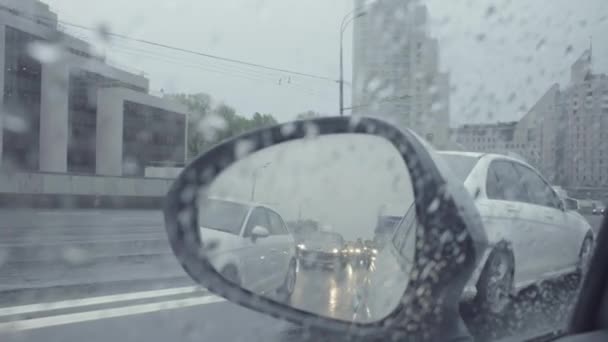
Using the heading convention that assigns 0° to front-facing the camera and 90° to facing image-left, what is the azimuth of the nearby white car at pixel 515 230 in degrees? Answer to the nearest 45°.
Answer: approximately 225°

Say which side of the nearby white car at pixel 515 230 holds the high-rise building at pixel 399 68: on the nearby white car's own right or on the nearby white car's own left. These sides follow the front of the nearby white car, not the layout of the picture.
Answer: on the nearby white car's own left

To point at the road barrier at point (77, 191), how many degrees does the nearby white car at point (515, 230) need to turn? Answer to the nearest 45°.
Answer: approximately 90° to its left

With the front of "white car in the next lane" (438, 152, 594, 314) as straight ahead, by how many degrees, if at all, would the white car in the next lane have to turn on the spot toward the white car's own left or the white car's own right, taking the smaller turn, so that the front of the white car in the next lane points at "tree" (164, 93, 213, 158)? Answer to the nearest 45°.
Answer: approximately 90° to the white car's own left

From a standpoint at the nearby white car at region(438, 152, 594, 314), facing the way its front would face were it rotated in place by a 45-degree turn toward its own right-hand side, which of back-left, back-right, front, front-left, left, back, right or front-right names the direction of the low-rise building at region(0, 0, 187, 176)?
back-left

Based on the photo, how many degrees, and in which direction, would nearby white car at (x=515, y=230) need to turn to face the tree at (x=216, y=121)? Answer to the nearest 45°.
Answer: approximately 90° to its left
